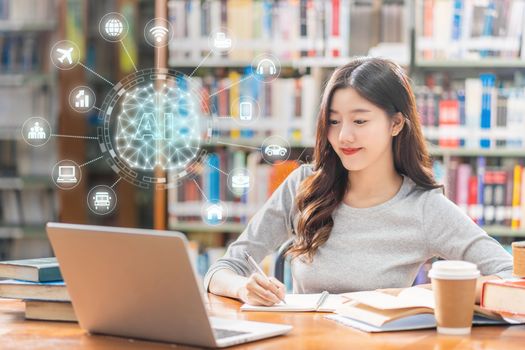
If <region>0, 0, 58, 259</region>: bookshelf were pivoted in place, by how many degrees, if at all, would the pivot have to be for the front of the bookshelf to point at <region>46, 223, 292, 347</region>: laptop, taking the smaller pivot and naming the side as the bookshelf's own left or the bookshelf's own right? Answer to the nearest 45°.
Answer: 0° — it already faces it

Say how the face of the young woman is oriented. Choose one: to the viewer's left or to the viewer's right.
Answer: to the viewer's left

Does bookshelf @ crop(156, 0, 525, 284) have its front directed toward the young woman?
yes

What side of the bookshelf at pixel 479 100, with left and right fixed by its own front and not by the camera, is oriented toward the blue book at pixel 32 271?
front

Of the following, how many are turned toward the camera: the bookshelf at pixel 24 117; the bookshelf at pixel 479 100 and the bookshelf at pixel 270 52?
3

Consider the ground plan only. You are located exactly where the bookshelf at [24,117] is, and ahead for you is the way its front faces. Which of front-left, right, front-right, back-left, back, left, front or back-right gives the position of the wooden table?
front

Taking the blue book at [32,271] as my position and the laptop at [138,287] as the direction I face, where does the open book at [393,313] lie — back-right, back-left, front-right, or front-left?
front-left

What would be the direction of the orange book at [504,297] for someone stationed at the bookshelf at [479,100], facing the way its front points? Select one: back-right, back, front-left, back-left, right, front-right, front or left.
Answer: front

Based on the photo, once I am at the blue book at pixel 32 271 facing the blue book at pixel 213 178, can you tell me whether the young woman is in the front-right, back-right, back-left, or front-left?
front-right

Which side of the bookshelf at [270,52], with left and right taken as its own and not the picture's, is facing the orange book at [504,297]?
front

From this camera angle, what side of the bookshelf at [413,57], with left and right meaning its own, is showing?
front

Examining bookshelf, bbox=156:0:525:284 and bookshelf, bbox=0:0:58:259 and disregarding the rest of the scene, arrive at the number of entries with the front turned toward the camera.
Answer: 2

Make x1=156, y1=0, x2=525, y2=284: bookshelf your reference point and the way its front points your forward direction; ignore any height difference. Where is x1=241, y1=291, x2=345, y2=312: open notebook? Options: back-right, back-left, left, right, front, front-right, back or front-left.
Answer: front
